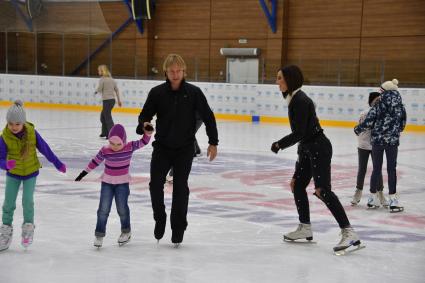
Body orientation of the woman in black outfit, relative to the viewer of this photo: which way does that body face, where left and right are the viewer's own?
facing to the left of the viewer

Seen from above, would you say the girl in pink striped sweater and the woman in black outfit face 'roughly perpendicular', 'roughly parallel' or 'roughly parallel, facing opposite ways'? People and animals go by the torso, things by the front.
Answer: roughly perpendicular

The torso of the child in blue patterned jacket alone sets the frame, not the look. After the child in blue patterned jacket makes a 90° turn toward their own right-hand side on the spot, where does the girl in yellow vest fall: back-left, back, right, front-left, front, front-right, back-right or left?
back

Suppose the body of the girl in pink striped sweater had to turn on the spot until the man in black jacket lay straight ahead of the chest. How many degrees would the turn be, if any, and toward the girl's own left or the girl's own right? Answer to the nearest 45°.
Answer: approximately 90° to the girl's own left

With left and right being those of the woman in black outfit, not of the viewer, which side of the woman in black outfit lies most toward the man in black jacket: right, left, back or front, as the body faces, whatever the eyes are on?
front

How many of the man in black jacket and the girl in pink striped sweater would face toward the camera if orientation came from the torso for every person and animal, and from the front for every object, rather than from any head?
2

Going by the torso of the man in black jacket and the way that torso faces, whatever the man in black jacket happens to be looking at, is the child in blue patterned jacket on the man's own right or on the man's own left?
on the man's own left

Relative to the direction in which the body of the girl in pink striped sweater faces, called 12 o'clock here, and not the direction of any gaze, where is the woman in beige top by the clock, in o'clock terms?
The woman in beige top is roughly at 6 o'clock from the girl in pink striped sweater.

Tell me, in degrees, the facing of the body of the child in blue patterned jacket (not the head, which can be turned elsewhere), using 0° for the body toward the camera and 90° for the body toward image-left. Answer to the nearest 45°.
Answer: approximately 135°

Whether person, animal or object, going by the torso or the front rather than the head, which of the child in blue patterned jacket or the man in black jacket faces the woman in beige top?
the child in blue patterned jacket

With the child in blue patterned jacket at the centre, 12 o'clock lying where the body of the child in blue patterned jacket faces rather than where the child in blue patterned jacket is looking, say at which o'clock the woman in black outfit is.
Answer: The woman in black outfit is roughly at 8 o'clock from the child in blue patterned jacket.

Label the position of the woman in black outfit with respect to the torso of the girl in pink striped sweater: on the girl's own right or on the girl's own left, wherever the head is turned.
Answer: on the girl's own left

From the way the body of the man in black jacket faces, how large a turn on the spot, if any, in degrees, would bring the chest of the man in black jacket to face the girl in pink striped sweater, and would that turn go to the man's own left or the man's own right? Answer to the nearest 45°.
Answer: approximately 90° to the man's own right

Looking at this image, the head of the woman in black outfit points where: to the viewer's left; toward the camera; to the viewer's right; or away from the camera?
to the viewer's left
